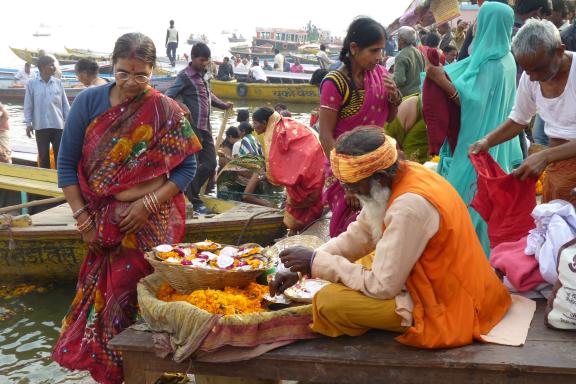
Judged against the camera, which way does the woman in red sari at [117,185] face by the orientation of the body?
toward the camera

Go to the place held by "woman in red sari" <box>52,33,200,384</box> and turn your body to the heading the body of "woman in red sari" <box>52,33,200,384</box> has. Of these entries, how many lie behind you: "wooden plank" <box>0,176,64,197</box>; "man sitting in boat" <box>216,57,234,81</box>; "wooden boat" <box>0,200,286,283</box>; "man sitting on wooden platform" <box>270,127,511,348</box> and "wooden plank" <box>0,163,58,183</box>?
4

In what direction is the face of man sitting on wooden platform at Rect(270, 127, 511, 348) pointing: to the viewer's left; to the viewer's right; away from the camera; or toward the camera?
to the viewer's left

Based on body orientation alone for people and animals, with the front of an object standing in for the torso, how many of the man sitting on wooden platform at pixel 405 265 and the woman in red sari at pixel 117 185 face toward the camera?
1

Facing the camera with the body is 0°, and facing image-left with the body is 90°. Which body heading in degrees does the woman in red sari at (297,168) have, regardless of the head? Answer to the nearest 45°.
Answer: approximately 90°

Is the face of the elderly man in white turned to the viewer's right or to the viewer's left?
to the viewer's left

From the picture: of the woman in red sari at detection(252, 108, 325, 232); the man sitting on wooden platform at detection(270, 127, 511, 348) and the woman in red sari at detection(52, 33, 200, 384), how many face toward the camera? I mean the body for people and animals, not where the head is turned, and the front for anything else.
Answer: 1

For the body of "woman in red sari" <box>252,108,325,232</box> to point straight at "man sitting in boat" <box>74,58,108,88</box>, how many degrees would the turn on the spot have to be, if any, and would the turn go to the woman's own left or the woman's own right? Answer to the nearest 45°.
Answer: approximately 45° to the woman's own right

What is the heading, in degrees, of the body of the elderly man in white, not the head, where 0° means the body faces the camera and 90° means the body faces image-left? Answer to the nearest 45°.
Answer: approximately 45°

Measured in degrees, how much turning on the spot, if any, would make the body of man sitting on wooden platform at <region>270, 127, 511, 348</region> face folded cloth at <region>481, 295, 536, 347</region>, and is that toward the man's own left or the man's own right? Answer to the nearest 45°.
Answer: approximately 180°

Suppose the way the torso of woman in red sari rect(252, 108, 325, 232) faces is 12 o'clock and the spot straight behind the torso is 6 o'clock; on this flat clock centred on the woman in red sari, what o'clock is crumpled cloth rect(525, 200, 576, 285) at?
The crumpled cloth is roughly at 8 o'clock from the woman in red sari.

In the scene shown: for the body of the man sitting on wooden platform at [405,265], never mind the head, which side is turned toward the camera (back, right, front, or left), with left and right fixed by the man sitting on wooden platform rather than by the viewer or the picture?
left

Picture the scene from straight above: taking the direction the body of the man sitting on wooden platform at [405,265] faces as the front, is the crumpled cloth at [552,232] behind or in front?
behind
